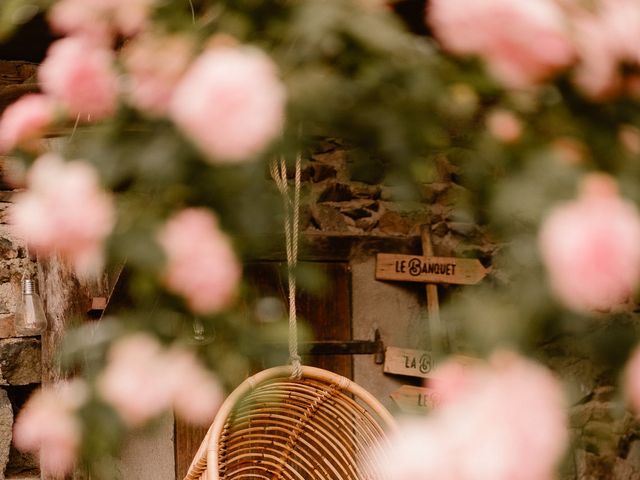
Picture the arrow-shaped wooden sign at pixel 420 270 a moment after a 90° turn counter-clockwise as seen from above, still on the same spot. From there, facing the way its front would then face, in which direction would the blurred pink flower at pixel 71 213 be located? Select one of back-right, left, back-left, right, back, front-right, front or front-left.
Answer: right

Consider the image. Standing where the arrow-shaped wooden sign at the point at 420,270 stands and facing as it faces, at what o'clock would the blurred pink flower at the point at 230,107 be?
The blurred pink flower is roughly at 12 o'clock from the arrow-shaped wooden sign.

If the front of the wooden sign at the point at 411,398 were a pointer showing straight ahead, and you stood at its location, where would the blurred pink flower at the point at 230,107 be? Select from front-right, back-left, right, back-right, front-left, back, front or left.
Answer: front

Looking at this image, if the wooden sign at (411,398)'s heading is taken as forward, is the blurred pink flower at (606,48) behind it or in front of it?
in front

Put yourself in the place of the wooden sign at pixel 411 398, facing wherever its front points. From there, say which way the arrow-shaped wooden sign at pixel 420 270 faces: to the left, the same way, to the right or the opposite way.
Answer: the same way

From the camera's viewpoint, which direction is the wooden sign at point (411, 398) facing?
toward the camera

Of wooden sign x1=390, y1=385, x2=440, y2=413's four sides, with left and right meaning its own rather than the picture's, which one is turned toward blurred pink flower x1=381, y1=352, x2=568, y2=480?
front

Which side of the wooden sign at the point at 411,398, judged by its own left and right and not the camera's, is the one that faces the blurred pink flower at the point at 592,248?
front

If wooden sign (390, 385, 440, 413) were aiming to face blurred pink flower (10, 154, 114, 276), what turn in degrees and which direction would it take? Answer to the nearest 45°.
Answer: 0° — it already faces it

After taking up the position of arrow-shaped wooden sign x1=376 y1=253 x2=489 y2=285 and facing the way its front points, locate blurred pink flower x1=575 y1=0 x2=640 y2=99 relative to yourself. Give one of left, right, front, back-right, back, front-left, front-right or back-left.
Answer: front

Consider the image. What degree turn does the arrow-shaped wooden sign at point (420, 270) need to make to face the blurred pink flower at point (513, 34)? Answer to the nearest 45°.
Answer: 0° — it already faces it

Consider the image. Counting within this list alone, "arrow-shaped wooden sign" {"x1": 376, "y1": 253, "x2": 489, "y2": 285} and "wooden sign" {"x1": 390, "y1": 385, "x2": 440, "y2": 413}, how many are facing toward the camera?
2

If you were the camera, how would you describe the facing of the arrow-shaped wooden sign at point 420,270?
facing the viewer

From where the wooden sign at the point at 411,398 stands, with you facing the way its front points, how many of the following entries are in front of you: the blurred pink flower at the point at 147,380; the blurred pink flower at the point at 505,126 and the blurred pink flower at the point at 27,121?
3
